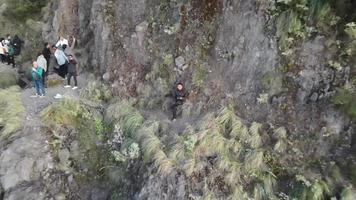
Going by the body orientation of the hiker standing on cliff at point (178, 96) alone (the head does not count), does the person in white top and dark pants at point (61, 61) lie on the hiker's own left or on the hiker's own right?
on the hiker's own right

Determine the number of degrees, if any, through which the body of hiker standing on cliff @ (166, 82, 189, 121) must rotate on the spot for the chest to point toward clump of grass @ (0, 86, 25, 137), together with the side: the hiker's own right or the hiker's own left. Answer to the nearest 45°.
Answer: approximately 45° to the hiker's own right

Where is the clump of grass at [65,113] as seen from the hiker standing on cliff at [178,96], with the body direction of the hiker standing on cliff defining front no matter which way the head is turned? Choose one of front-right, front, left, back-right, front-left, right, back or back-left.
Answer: front-right

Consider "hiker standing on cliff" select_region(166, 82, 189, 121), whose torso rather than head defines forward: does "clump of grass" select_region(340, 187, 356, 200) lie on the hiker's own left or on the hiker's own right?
on the hiker's own left

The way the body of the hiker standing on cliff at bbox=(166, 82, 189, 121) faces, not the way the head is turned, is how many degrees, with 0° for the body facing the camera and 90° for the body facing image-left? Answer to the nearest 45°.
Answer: approximately 45°

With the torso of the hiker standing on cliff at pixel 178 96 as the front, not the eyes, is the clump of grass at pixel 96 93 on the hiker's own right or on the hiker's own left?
on the hiker's own right

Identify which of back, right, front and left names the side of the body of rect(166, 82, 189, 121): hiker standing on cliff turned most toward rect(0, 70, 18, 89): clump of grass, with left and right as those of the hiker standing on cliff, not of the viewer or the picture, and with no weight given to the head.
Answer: right
